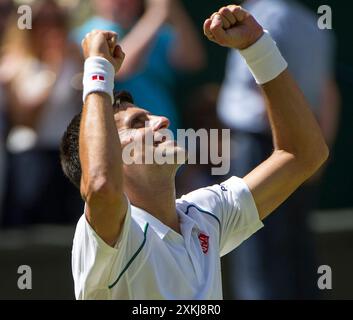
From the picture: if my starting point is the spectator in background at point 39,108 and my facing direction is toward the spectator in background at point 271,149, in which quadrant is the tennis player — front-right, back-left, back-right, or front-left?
front-right

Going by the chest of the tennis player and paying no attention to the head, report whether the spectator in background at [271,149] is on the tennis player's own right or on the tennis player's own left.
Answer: on the tennis player's own left

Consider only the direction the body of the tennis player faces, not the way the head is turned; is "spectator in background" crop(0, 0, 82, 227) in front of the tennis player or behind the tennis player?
behind

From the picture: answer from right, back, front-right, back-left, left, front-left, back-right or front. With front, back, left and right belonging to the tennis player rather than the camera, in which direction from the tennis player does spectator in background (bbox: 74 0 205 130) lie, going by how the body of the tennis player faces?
back-left

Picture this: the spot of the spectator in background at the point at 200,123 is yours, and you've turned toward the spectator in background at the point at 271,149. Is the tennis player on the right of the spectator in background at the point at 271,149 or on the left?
right
